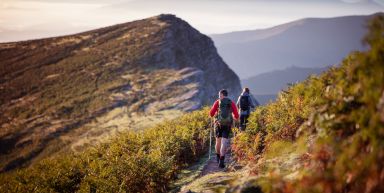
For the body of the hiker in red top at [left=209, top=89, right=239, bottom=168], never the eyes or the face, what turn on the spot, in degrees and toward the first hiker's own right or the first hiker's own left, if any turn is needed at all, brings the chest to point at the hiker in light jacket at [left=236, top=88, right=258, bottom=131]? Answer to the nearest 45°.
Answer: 0° — they already face them

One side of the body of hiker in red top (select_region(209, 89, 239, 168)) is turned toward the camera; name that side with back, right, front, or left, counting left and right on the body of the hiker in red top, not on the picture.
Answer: back
